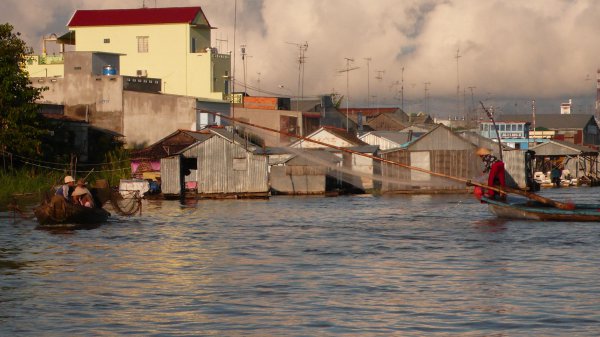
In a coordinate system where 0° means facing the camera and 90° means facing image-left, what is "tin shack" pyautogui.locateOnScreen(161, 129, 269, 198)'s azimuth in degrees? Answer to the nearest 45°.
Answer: approximately 0°

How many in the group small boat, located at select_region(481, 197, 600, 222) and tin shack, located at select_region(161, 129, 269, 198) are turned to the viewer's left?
1

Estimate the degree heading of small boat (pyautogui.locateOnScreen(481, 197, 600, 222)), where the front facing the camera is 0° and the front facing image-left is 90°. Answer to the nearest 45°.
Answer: approximately 90°

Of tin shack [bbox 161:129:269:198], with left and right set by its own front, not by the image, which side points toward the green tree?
right
